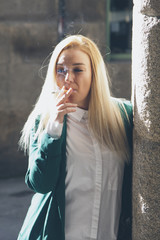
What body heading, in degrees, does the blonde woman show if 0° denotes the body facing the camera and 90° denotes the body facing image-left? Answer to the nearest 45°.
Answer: approximately 0°
